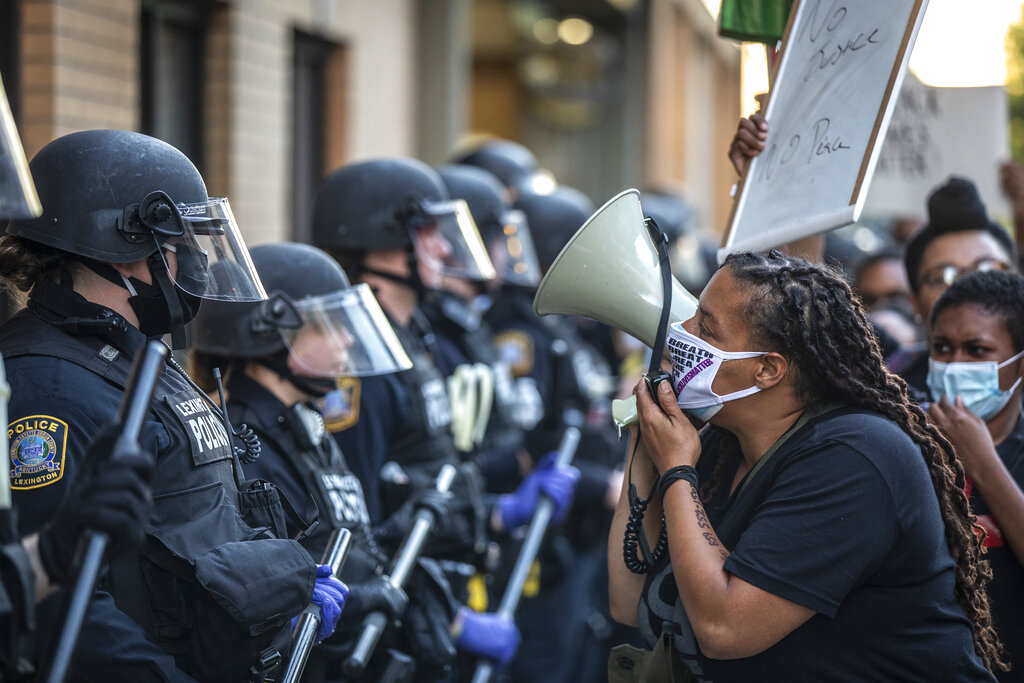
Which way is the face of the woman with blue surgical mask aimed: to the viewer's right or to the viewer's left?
to the viewer's left

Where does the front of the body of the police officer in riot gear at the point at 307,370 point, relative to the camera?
to the viewer's right

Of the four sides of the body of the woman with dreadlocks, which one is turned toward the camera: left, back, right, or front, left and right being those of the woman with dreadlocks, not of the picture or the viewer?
left

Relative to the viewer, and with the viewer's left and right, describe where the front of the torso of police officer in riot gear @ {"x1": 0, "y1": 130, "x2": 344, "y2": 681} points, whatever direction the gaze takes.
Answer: facing to the right of the viewer

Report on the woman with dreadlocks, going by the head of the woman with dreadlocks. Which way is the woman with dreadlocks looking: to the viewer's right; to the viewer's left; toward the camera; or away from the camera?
to the viewer's left

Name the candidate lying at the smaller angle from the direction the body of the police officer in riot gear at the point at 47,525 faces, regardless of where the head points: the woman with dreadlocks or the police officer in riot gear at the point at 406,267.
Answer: the woman with dreadlocks

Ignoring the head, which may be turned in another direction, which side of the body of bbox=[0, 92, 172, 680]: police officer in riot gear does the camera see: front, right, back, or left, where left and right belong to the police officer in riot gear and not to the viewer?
right

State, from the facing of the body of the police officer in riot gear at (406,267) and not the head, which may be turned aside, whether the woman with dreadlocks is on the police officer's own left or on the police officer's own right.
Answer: on the police officer's own right

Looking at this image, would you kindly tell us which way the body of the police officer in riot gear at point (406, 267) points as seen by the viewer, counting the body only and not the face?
to the viewer's right

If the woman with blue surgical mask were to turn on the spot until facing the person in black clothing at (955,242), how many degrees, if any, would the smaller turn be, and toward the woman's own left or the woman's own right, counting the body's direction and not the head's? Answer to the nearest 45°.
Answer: approximately 135° to the woman's own right
